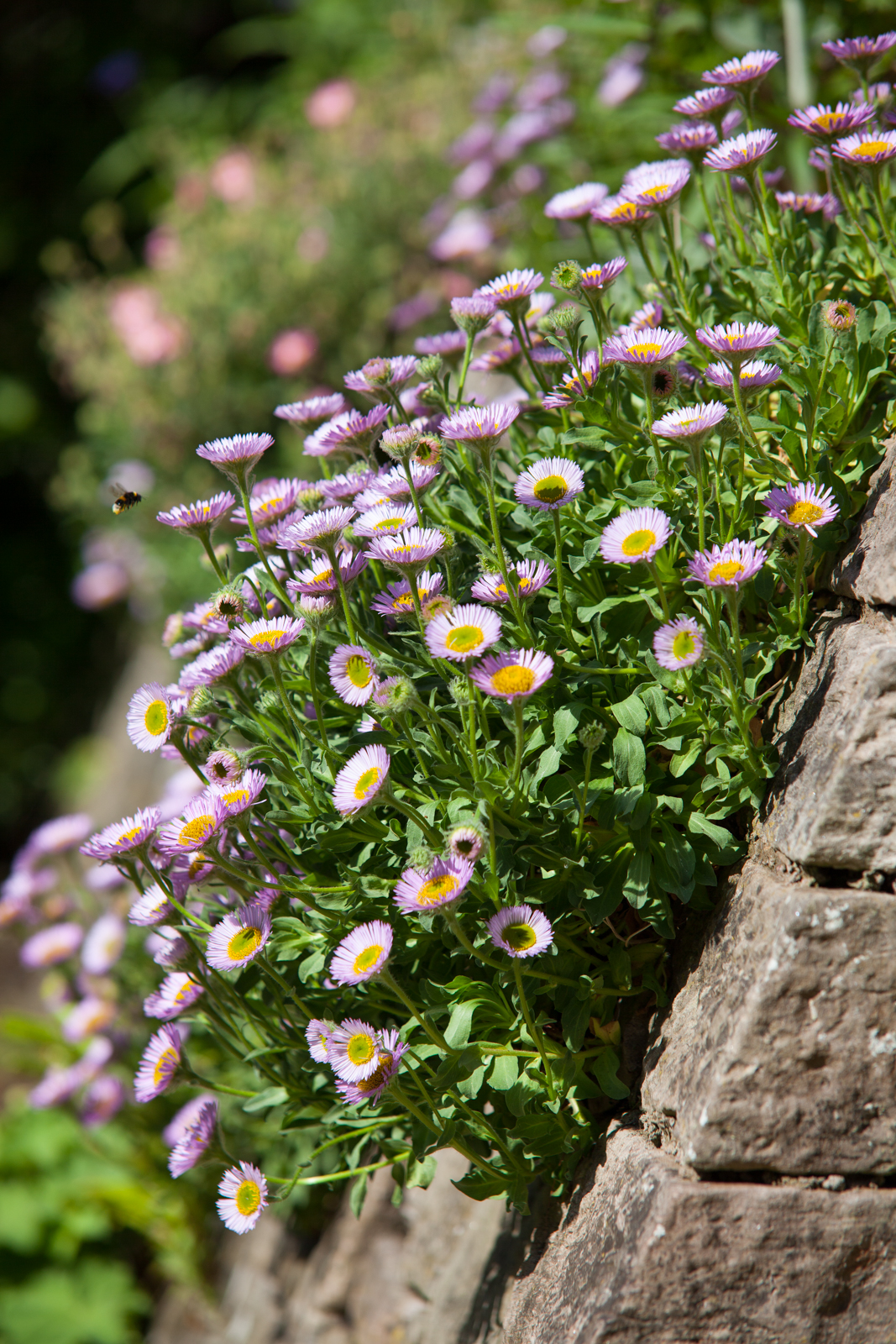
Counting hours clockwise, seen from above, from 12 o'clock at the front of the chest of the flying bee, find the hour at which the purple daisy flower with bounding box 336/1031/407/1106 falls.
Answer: The purple daisy flower is roughly at 3 o'clock from the flying bee.

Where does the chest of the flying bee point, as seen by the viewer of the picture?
to the viewer's right

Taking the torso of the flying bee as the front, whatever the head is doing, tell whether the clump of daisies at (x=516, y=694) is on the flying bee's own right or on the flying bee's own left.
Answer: on the flying bee's own right

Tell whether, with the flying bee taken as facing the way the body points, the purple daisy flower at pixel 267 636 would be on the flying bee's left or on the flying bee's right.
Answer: on the flying bee's right

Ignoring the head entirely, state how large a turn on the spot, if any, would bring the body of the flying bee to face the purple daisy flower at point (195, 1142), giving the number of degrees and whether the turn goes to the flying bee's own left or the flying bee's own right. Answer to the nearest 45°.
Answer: approximately 90° to the flying bee's own right

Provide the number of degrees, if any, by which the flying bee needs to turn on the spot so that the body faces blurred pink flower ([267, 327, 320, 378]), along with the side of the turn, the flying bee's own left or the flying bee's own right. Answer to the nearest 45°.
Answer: approximately 90° to the flying bee's own left

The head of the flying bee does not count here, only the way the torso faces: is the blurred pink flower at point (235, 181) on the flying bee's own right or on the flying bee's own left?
on the flying bee's own left
